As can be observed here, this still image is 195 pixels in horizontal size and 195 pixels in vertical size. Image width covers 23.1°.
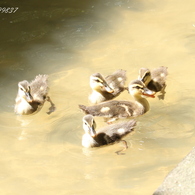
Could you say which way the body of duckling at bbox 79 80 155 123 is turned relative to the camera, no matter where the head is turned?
to the viewer's right

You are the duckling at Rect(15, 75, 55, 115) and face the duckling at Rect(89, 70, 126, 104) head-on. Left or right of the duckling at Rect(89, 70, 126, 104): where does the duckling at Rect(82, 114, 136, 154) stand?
right

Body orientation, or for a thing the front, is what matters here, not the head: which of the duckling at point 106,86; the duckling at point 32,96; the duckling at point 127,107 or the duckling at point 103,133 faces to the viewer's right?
the duckling at point 127,107

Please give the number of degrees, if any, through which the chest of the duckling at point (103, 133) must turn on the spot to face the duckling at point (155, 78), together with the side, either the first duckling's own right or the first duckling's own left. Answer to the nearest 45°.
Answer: approximately 180°

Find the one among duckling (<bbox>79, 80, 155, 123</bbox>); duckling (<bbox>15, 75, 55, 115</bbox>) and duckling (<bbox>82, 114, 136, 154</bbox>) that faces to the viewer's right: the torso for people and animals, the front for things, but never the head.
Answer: duckling (<bbox>79, 80, 155, 123</bbox>)

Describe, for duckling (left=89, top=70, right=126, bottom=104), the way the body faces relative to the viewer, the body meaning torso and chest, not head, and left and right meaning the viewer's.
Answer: facing the viewer and to the left of the viewer
